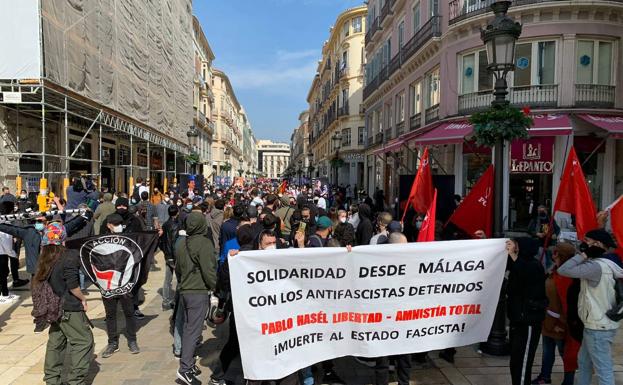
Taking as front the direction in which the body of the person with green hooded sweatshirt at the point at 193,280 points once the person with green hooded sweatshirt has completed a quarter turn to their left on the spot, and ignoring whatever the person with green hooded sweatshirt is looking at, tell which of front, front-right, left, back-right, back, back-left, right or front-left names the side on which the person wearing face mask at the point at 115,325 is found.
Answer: front

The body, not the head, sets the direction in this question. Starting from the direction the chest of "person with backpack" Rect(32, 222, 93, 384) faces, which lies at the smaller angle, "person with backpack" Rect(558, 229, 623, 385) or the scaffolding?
the scaffolding

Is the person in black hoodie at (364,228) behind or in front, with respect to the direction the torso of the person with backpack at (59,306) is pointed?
in front

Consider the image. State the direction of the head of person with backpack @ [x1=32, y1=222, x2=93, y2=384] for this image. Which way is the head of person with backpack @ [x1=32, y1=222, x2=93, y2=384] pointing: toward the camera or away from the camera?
away from the camera

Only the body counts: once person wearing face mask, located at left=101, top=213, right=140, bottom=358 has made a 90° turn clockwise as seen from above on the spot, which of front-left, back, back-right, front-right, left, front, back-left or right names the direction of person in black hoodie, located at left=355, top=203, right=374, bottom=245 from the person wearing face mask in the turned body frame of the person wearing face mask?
back

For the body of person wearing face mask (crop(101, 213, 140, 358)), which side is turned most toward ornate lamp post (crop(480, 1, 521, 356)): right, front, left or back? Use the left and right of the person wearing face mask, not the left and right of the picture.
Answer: left

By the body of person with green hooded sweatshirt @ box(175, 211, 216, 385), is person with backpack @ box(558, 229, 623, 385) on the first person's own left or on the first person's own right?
on the first person's own right

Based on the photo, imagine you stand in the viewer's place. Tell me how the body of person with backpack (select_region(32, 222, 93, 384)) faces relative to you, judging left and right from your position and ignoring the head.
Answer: facing away from the viewer and to the right of the viewer

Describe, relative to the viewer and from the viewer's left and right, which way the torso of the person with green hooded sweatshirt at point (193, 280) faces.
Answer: facing away from the viewer and to the right of the viewer

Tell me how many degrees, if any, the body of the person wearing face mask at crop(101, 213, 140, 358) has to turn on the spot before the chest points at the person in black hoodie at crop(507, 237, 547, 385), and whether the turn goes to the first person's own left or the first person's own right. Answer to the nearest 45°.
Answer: approximately 45° to the first person's own left

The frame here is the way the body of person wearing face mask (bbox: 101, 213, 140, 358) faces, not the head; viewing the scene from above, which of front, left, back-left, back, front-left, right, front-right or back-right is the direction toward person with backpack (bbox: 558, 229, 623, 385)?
front-left

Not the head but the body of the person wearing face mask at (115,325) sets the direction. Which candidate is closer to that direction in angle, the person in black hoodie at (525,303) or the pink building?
the person in black hoodie

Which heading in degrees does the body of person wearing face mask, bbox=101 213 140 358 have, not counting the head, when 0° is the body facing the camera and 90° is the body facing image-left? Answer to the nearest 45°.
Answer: approximately 0°
